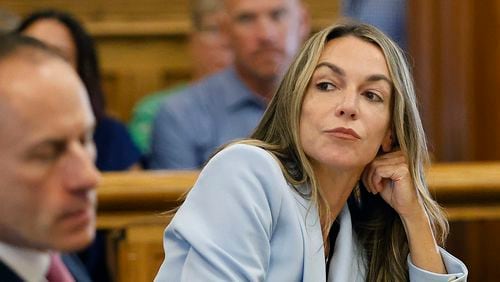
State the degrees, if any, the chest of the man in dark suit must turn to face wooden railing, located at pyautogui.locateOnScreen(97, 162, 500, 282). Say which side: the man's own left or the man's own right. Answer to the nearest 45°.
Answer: approximately 135° to the man's own left

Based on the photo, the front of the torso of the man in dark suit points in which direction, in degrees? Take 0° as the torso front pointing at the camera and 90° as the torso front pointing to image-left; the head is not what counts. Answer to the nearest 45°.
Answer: approximately 315°

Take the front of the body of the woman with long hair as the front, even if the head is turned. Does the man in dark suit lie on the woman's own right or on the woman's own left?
on the woman's own right

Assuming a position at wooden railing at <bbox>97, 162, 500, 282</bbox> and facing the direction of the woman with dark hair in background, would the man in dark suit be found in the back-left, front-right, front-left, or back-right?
back-left

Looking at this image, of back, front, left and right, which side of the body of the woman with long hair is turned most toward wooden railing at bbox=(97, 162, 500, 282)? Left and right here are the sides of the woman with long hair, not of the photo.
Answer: back

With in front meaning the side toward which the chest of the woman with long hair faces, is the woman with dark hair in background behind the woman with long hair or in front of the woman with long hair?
behind

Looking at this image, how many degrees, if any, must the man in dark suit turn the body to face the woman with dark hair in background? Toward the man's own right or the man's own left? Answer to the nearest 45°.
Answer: approximately 135° to the man's own left
